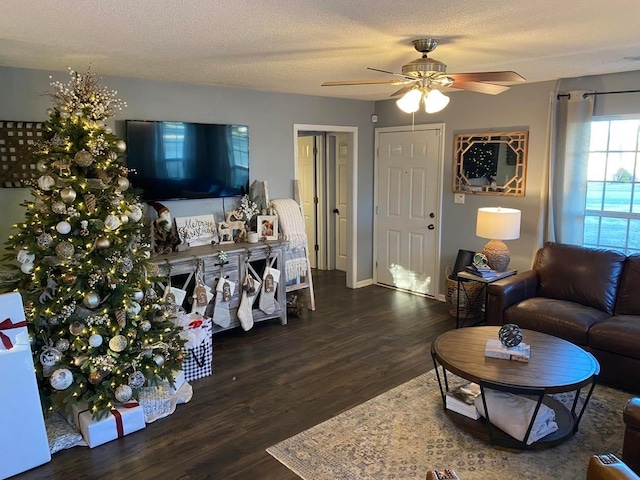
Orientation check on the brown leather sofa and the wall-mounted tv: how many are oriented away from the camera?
0

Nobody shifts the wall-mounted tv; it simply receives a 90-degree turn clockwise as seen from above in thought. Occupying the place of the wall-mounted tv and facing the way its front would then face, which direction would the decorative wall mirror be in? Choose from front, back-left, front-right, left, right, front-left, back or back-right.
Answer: back-left

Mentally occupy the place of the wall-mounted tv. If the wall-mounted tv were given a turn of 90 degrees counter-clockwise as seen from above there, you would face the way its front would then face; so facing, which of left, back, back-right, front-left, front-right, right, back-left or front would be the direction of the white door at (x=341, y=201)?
front

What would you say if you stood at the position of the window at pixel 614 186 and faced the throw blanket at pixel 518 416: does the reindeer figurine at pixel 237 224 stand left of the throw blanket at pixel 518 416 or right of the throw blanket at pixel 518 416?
right

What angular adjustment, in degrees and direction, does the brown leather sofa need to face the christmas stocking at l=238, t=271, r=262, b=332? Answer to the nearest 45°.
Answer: approximately 45° to its right

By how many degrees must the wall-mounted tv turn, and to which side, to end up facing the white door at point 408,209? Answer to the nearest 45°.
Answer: approximately 45° to its left

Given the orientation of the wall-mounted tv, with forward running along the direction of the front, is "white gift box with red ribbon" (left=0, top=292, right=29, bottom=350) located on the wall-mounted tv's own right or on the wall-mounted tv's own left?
on the wall-mounted tv's own right

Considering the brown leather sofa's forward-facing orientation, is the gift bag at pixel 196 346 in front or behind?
in front

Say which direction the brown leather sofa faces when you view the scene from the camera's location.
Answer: facing the viewer and to the left of the viewer

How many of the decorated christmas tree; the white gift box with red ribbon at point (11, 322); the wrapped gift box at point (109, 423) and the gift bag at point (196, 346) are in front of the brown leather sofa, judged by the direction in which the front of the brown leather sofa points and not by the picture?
4

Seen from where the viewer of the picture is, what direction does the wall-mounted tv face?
facing the viewer and to the right of the viewer

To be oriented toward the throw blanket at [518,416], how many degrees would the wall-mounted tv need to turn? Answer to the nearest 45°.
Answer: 0° — it already faces it

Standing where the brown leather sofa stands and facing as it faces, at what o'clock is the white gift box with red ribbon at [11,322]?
The white gift box with red ribbon is roughly at 12 o'clock from the brown leather sofa.

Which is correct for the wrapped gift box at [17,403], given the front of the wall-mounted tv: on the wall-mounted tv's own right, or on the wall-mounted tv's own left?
on the wall-mounted tv's own right

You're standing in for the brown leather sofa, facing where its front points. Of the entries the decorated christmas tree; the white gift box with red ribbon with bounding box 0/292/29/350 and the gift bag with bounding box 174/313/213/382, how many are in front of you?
3
